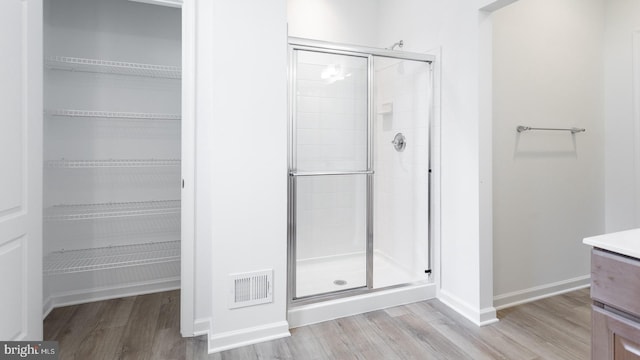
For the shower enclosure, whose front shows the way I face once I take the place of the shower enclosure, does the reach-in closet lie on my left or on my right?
on my right

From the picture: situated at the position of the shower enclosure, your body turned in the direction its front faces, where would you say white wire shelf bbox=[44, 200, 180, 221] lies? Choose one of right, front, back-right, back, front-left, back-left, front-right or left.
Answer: back-right

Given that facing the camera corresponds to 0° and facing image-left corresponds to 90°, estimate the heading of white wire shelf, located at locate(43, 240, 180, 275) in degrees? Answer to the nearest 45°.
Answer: approximately 0°

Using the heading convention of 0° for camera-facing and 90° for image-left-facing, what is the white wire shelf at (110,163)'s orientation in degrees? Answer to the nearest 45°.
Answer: approximately 0°

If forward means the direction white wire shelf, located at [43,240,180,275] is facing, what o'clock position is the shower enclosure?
The shower enclosure is roughly at 10 o'clock from the white wire shelf.
